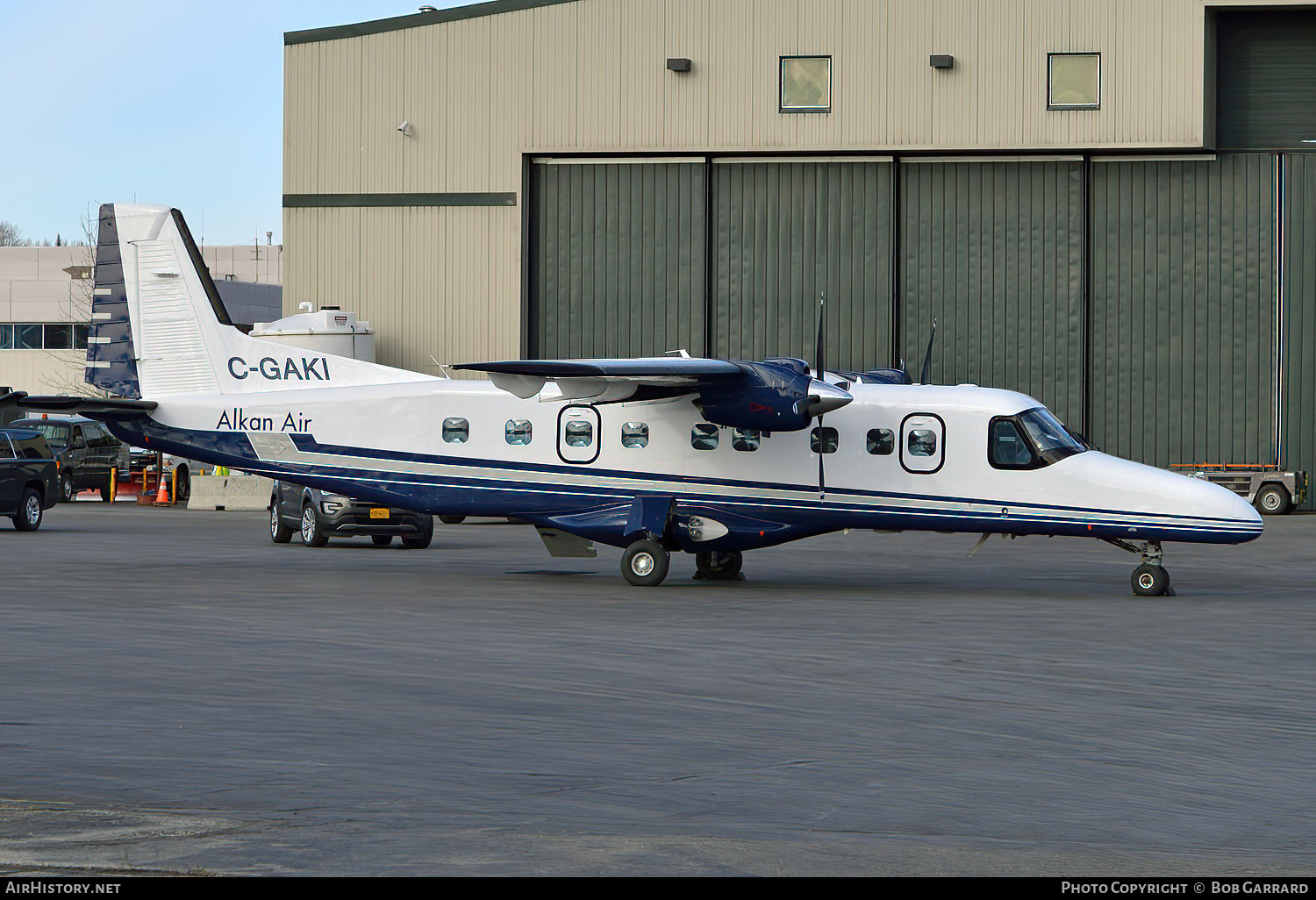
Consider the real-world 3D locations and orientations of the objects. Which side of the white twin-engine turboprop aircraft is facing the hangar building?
left

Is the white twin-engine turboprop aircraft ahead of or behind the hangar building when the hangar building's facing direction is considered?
ahead

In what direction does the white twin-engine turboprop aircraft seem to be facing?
to the viewer's right

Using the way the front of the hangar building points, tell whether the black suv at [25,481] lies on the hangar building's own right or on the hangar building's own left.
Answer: on the hangar building's own right

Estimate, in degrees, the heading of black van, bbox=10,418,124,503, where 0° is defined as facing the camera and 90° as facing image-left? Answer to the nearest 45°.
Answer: approximately 45°

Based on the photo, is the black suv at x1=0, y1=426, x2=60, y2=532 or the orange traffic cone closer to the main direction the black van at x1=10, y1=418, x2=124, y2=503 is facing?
the black suv

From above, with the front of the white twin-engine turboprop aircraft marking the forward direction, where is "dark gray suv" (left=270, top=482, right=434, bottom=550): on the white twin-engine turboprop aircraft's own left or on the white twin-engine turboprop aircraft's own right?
on the white twin-engine turboprop aircraft's own left

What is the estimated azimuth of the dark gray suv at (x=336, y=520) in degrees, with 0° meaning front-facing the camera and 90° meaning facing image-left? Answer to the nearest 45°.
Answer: approximately 315°

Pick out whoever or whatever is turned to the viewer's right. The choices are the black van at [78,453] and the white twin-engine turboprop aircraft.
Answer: the white twin-engine turboprop aircraft
